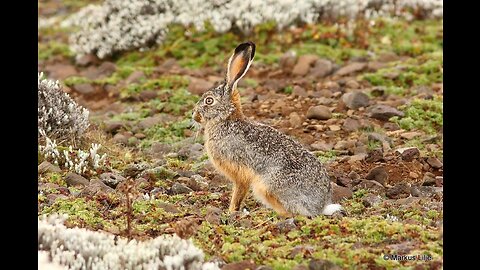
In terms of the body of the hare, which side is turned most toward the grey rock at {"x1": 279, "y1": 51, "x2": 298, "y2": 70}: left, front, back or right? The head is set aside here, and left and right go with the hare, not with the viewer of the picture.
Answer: right

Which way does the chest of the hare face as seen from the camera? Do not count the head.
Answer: to the viewer's left

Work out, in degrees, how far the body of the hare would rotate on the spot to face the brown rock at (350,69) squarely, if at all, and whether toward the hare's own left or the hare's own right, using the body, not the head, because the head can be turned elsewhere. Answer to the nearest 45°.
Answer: approximately 90° to the hare's own right

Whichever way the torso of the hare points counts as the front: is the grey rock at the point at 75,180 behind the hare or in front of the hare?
in front

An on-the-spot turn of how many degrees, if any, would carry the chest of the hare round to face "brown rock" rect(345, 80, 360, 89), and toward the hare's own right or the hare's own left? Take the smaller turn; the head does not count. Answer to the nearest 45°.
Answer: approximately 90° to the hare's own right

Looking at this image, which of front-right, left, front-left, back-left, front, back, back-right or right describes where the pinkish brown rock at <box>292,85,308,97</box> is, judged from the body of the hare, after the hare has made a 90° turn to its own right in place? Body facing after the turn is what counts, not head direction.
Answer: front

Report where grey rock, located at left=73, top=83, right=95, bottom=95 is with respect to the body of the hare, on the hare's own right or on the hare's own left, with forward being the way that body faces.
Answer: on the hare's own right

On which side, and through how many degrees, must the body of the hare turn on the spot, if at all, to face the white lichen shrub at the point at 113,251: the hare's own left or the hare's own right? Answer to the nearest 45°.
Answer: approximately 45° to the hare's own left

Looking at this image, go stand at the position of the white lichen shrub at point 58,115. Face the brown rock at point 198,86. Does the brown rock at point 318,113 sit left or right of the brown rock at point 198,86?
right

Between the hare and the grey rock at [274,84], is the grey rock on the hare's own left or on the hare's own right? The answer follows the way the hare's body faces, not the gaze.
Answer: on the hare's own right

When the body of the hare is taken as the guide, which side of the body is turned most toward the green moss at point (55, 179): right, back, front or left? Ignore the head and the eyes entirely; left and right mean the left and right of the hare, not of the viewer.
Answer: front

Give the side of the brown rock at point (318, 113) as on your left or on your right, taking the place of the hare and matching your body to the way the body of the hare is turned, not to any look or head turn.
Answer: on your right

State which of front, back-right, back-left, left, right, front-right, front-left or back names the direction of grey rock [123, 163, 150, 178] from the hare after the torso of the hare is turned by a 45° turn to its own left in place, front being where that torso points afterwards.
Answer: right
